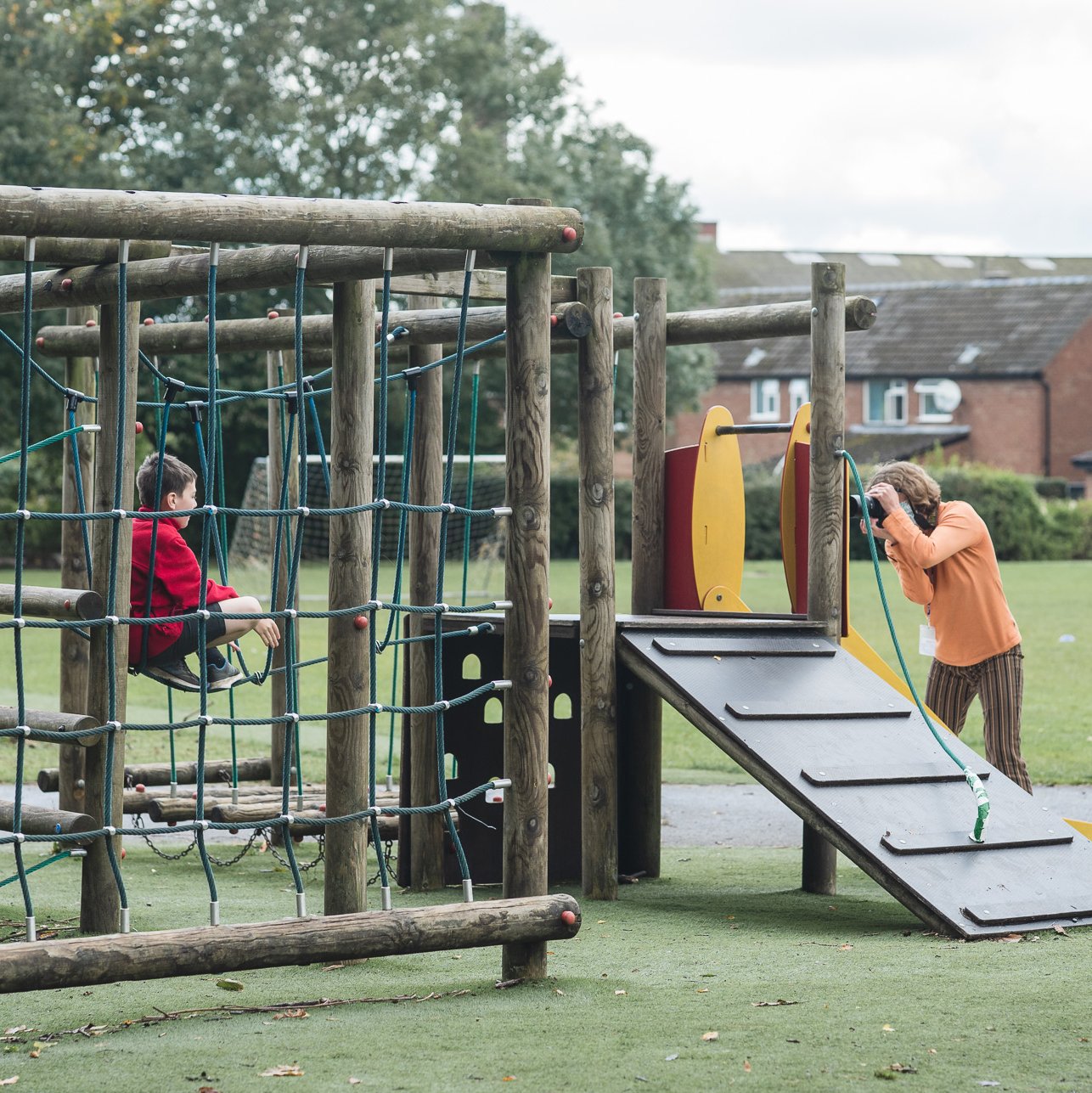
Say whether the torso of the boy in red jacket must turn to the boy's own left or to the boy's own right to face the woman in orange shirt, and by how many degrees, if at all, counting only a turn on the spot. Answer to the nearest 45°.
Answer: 0° — they already face them

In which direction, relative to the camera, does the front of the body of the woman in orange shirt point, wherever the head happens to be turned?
to the viewer's left

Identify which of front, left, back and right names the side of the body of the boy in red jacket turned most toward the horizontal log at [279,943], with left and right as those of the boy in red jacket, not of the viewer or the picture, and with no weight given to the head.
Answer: right

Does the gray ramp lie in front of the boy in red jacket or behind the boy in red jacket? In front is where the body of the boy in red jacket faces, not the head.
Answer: in front

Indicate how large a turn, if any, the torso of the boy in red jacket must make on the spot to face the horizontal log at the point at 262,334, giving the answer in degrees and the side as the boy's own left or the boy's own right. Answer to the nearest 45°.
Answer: approximately 90° to the boy's own left

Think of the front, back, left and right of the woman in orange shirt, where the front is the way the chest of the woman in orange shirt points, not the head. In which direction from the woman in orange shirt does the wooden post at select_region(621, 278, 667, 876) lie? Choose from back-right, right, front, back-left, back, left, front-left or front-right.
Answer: front

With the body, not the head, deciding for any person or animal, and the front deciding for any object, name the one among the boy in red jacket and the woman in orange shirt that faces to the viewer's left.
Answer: the woman in orange shirt

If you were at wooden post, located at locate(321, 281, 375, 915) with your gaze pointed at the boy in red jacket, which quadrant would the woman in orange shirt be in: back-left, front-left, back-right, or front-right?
front-right

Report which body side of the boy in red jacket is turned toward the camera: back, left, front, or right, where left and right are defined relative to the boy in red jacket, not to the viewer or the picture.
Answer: right

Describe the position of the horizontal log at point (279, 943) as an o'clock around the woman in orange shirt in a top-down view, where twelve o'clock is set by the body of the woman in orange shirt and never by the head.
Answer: The horizontal log is roughly at 10 o'clock from the woman in orange shirt.

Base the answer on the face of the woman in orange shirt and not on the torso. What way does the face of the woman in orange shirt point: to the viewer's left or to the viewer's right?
to the viewer's left

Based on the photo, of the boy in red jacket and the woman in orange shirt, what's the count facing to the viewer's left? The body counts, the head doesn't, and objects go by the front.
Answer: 1

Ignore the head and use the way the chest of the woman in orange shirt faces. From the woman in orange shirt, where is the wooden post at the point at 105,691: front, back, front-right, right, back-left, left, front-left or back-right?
front-left

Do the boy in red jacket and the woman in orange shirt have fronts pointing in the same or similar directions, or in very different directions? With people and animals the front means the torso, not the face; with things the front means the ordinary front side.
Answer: very different directions
